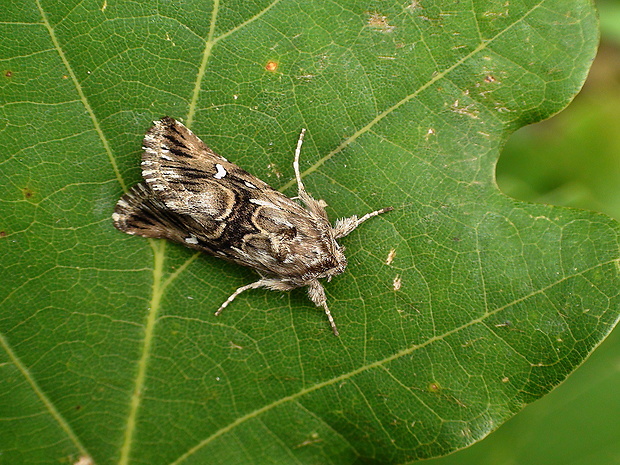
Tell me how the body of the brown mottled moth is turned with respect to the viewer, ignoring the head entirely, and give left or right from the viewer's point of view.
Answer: facing the viewer and to the right of the viewer
